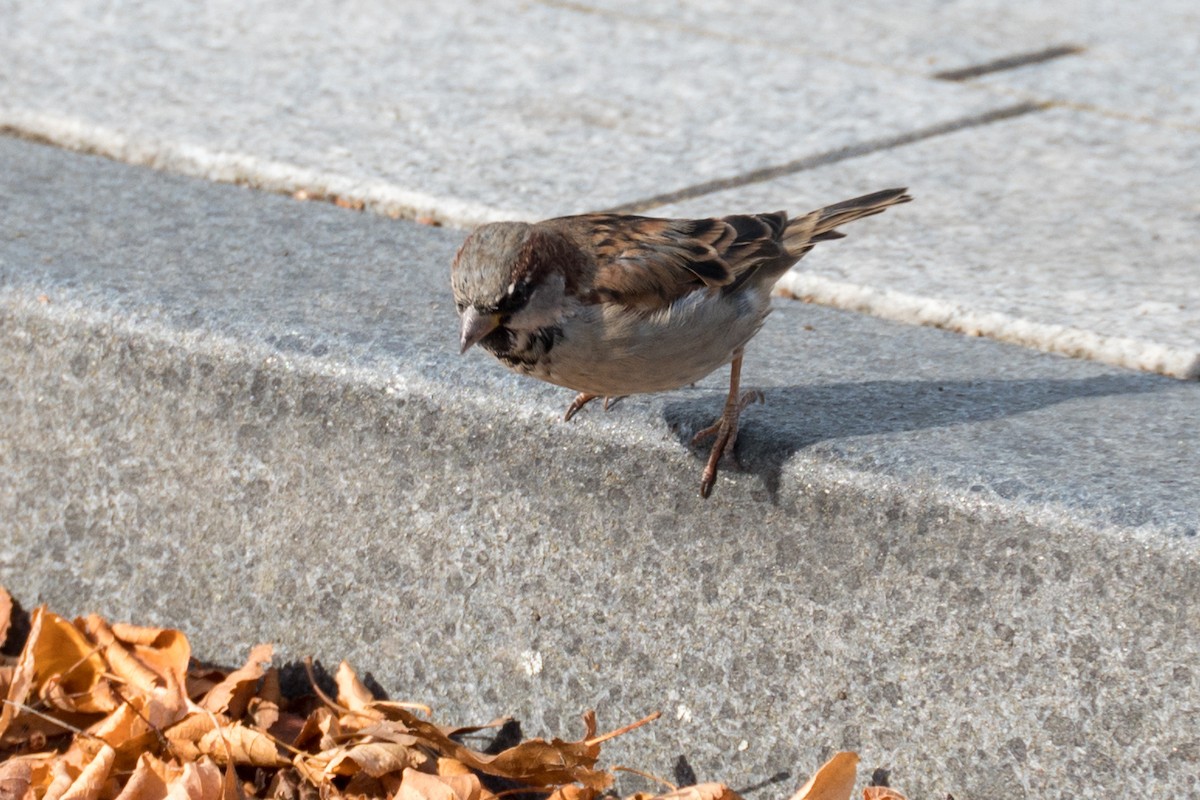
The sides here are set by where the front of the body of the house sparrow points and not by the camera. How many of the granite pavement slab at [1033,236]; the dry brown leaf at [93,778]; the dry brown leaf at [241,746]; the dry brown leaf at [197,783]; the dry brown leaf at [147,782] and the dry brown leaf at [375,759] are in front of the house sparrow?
5

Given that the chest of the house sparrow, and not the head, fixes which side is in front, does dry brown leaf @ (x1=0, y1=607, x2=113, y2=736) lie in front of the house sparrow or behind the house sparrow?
in front

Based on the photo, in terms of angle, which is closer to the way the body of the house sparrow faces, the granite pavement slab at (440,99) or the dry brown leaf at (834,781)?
the dry brown leaf

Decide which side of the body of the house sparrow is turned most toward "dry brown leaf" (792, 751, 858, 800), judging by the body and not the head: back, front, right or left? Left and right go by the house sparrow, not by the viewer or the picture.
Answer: left

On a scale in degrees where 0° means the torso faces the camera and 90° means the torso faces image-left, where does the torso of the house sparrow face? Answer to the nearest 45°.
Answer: approximately 45°

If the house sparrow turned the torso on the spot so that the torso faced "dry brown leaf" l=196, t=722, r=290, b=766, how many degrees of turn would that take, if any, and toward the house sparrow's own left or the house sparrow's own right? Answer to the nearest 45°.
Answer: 0° — it already faces it
